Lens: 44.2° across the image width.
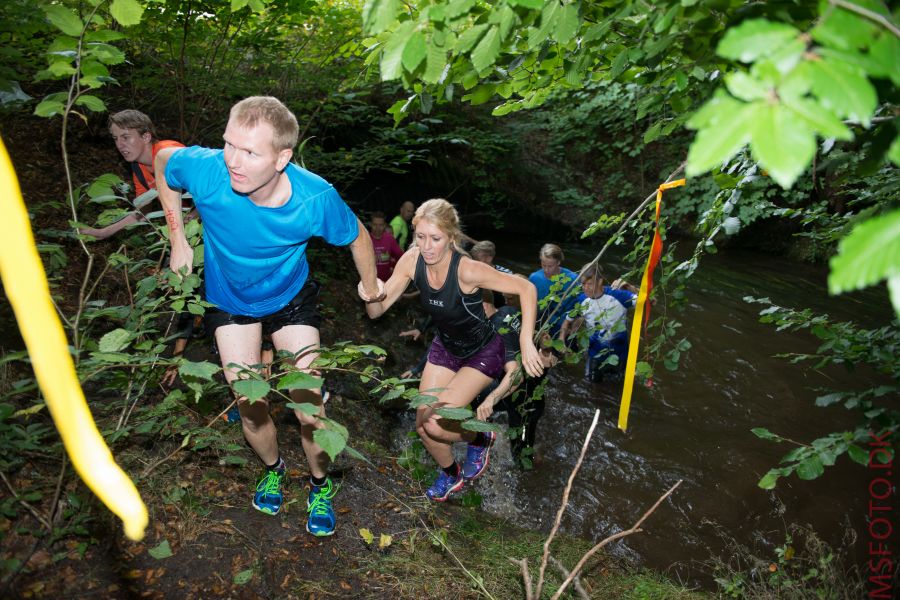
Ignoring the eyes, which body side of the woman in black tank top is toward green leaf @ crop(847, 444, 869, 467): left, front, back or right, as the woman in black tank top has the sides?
left

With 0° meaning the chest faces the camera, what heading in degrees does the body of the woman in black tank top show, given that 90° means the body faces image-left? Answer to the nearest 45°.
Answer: approximately 45°

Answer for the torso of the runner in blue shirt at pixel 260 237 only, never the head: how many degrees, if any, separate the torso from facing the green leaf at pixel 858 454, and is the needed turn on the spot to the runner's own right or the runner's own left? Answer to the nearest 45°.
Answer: approximately 45° to the runner's own left

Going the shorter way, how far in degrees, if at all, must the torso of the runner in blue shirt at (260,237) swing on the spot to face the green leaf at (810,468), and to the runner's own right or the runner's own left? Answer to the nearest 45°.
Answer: approximately 45° to the runner's own left

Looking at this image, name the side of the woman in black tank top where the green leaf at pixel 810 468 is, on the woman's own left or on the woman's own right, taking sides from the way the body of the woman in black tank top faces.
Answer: on the woman's own left
